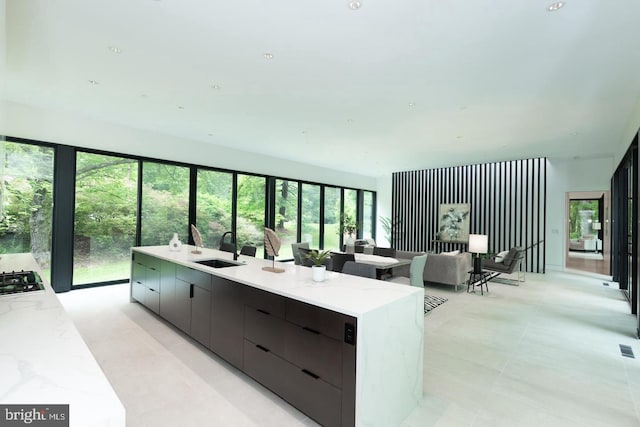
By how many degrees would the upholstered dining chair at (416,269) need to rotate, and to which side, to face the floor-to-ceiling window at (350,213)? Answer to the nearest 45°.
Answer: approximately 45° to its right

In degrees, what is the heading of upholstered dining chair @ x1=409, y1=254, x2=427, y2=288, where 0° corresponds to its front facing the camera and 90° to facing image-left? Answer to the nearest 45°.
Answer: approximately 135°

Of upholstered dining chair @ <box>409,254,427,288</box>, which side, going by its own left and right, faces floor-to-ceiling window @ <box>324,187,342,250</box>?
front

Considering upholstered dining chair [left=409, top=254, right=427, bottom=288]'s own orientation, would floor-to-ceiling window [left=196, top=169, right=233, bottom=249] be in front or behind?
in front

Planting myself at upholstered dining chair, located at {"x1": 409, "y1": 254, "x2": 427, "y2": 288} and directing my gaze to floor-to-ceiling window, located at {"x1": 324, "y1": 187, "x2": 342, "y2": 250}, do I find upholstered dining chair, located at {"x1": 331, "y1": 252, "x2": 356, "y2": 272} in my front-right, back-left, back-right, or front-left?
front-left

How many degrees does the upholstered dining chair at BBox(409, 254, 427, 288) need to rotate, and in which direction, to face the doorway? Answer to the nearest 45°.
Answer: approximately 90° to its right

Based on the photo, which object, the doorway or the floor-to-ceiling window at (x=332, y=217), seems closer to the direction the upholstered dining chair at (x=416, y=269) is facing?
the floor-to-ceiling window

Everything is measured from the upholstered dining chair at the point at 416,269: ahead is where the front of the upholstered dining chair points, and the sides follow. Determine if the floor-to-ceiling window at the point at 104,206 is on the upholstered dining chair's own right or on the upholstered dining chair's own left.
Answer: on the upholstered dining chair's own left

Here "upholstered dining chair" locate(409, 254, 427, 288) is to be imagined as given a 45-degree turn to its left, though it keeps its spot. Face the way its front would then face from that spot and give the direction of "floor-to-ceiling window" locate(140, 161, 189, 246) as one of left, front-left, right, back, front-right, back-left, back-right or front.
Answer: front

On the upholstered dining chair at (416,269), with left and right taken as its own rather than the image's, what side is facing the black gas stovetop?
left

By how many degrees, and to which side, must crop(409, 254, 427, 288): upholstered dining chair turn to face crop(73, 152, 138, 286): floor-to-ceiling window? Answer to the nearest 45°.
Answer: approximately 45° to its left

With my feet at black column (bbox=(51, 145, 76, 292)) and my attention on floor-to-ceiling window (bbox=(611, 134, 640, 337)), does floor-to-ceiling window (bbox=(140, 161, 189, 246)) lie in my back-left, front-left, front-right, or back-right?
front-left

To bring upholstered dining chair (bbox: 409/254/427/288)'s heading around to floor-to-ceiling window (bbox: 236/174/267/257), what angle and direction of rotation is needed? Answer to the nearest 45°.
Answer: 0° — it already faces it

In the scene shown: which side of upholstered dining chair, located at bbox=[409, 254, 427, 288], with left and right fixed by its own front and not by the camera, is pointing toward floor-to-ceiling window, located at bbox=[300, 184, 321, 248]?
front
